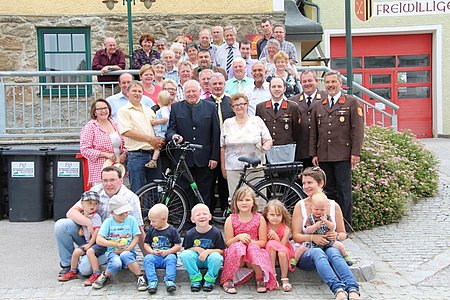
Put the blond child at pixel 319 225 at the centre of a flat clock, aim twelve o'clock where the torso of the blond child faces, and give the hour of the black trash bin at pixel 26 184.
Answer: The black trash bin is roughly at 4 o'clock from the blond child.

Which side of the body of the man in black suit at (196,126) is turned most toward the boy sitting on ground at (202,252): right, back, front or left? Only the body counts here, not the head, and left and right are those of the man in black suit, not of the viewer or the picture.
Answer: front

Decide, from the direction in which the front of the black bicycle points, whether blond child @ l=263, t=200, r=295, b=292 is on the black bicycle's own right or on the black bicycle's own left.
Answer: on the black bicycle's own left

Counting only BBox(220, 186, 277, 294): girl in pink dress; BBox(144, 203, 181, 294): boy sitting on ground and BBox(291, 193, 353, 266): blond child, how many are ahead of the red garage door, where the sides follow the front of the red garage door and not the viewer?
3

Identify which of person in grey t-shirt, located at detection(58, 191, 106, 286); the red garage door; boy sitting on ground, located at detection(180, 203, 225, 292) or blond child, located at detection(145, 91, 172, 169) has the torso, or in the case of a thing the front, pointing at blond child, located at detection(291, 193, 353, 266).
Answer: the red garage door

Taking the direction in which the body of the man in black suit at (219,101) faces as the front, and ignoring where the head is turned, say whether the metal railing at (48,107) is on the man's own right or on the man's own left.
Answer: on the man's own right

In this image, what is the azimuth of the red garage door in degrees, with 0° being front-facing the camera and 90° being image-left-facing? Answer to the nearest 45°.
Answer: approximately 0°

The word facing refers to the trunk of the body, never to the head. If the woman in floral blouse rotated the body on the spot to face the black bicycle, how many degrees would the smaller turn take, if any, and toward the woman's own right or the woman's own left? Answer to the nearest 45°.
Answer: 0° — they already face it

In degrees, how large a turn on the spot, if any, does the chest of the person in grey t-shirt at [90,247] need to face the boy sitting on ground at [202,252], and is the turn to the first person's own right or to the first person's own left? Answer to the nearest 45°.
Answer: approximately 90° to the first person's own left

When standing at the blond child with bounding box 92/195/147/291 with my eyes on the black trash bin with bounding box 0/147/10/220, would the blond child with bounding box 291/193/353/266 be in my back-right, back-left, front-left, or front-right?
back-right

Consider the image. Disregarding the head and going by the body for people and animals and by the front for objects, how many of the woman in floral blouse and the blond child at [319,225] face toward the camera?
2
